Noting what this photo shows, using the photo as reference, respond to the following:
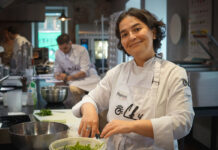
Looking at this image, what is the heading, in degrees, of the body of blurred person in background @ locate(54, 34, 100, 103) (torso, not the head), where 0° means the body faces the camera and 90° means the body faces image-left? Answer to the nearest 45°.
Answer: approximately 45°

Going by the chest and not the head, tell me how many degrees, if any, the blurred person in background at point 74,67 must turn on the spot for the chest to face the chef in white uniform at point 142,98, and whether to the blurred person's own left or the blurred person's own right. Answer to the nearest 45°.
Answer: approximately 45° to the blurred person's own left

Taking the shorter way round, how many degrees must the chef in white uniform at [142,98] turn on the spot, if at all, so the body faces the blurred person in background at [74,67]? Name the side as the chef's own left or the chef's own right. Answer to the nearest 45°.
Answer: approximately 135° to the chef's own right

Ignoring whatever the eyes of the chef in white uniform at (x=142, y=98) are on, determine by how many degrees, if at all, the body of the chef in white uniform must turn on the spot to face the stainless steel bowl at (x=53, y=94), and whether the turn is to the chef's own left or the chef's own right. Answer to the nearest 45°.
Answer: approximately 90° to the chef's own right

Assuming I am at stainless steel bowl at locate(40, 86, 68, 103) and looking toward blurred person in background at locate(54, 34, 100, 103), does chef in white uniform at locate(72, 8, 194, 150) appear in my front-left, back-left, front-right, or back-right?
back-right

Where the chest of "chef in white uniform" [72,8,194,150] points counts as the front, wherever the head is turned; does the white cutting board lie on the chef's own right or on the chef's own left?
on the chef's own right
